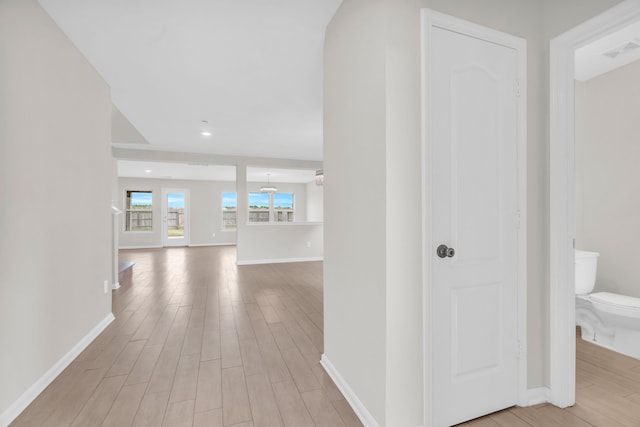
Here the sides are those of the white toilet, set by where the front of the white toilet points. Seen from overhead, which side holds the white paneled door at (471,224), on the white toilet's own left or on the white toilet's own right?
on the white toilet's own right

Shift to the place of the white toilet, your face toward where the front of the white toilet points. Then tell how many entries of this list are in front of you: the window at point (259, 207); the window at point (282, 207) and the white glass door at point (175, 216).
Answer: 0

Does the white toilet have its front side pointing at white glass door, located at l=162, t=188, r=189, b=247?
no

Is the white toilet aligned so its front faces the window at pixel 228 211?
no

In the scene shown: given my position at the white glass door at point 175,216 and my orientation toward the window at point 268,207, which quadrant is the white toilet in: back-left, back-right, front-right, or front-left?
front-right

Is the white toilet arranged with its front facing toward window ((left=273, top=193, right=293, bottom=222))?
no

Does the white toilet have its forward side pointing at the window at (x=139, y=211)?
no

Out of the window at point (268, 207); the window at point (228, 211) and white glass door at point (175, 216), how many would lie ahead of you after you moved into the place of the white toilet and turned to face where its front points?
0

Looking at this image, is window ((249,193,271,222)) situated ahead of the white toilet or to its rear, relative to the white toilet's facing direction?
to the rear

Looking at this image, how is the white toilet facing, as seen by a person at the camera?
facing the viewer and to the right of the viewer

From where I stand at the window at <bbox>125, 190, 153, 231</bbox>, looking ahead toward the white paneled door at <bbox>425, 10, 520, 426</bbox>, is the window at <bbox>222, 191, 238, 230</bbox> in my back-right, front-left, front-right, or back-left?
front-left
